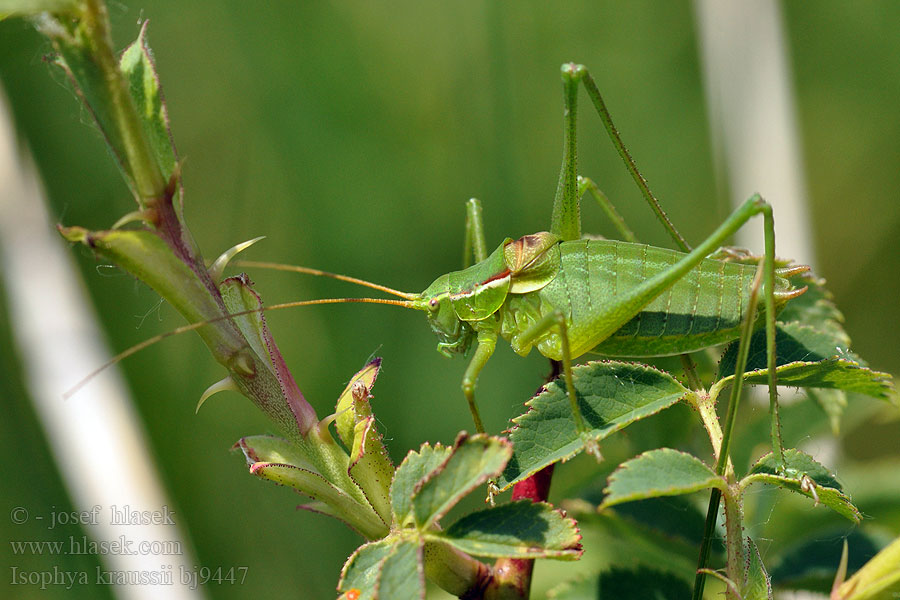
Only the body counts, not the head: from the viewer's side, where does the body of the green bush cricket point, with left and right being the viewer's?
facing to the left of the viewer

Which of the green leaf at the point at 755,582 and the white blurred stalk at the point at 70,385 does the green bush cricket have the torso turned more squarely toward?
the white blurred stalk

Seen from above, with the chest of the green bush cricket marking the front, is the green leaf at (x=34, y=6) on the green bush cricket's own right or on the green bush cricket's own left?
on the green bush cricket's own left

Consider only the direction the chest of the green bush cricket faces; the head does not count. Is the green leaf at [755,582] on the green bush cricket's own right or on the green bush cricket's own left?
on the green bush cricket's own left
